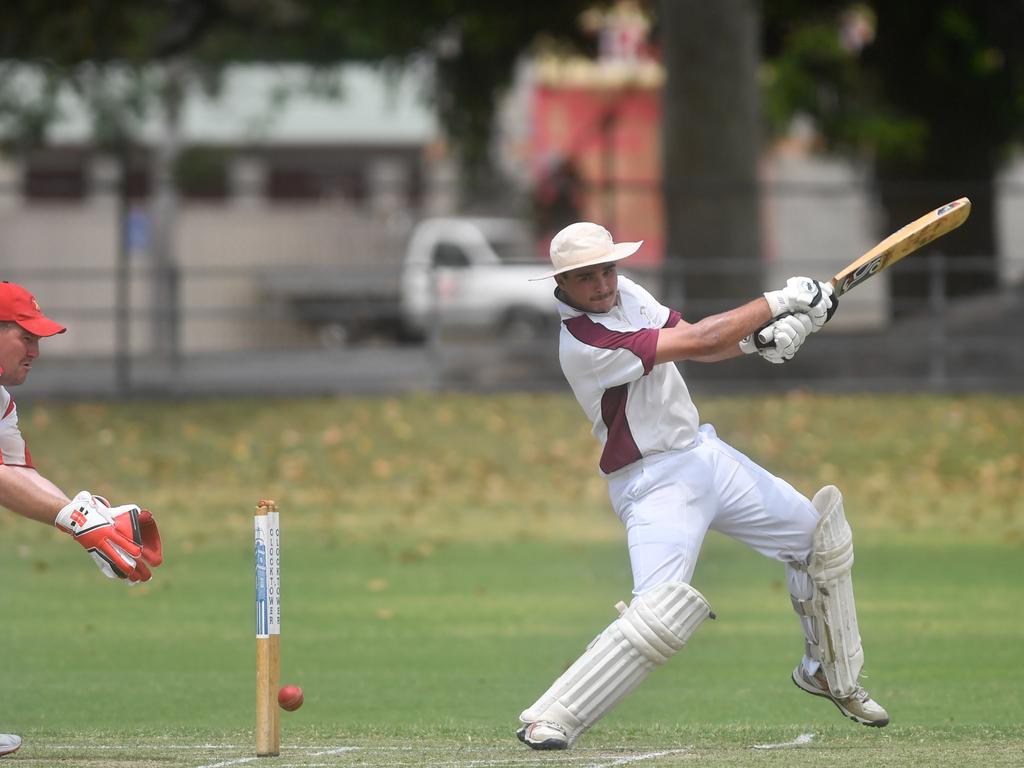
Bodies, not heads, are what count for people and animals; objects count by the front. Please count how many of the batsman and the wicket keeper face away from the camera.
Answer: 0

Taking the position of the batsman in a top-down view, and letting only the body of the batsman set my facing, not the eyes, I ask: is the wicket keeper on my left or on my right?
on my right

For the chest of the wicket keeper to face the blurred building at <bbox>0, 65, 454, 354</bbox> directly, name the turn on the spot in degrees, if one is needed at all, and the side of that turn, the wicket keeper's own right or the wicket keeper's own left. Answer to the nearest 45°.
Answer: approximately 90° to the wicket keeper's own left

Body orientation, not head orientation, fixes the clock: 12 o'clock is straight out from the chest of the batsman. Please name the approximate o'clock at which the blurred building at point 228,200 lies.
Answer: The blurred building is roughly at 7 o'clock from the batsman.

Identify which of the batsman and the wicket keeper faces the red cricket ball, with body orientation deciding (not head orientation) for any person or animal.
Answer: the wicket keeper

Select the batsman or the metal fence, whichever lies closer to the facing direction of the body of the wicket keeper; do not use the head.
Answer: the batsman

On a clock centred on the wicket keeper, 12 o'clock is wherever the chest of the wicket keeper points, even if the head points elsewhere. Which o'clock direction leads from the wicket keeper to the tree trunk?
The tree trunk is roughly at 10 o'clock from the wicket keeper.

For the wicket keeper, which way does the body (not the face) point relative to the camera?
to the viewer's right

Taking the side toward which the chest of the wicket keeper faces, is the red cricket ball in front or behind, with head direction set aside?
in front
